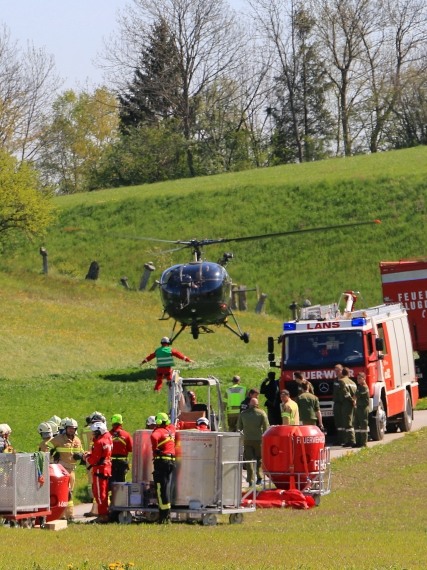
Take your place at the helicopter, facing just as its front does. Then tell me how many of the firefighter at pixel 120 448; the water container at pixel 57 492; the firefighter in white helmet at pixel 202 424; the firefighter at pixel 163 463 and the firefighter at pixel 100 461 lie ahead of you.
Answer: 5

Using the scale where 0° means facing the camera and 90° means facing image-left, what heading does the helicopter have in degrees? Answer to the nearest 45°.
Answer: approximately 0°

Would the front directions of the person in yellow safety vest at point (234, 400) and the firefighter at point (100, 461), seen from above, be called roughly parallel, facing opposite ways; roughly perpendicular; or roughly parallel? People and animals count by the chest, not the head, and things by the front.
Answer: roughly perpendicular

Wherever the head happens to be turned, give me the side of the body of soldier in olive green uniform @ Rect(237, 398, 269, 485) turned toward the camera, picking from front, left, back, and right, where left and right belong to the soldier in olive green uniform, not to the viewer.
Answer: back
